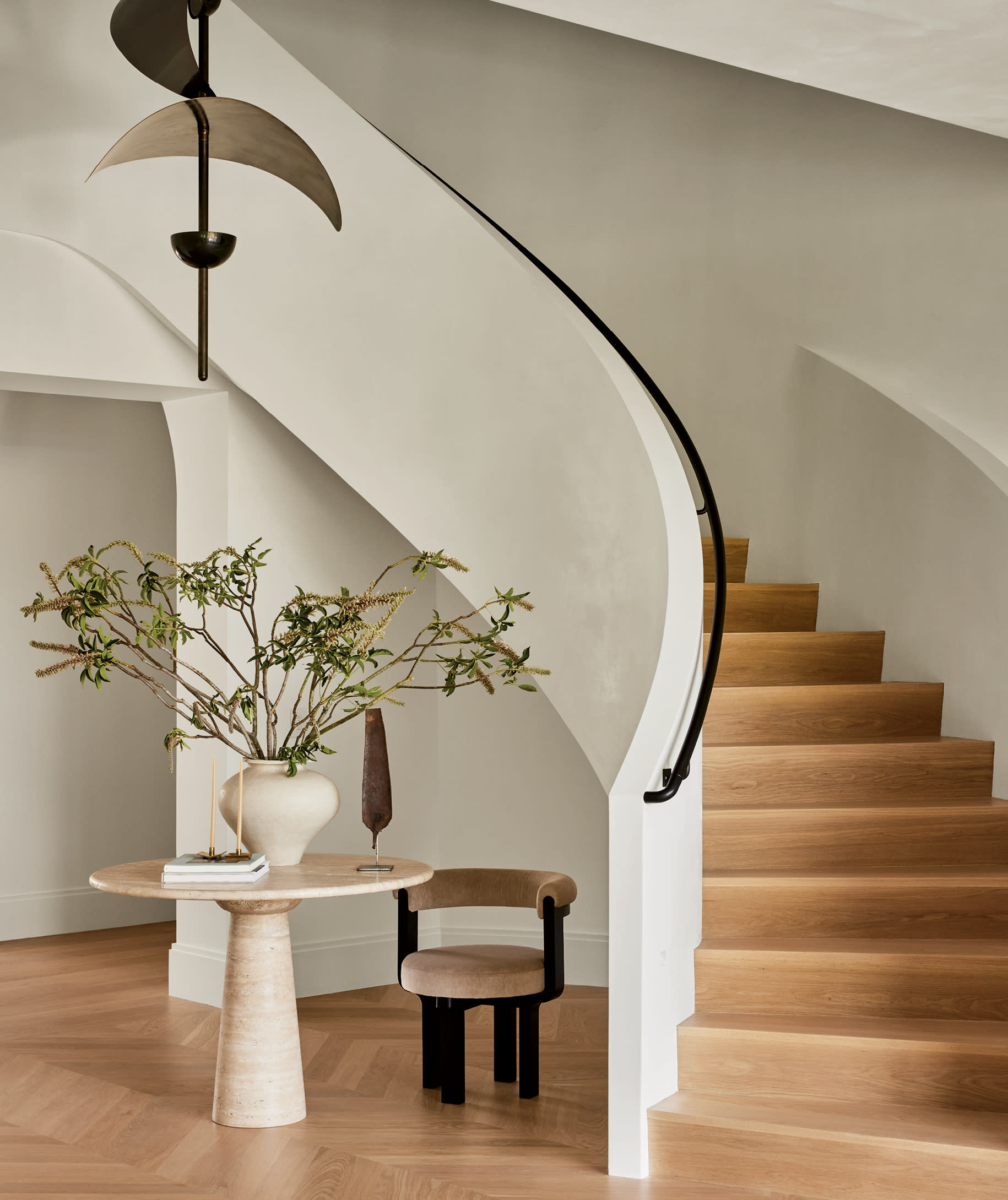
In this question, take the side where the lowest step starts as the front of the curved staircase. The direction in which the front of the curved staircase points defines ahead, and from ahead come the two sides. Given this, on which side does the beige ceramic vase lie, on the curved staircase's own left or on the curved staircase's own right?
on the curved staircase's own right

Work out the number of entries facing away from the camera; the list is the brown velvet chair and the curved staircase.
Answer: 0

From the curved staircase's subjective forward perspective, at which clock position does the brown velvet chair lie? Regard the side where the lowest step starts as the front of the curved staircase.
The brown velvet chair is roughly at 3 o'clock from the curved staircase.

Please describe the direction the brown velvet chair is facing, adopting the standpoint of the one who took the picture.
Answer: facing the viewer and to the left of the viewer

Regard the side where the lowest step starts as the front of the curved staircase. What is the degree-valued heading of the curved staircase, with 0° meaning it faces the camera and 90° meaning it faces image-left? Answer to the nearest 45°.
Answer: approximately 0°

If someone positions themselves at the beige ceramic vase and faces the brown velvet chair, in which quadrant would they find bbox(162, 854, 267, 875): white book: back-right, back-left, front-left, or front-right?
back-right

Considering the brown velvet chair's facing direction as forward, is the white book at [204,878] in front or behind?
in front
